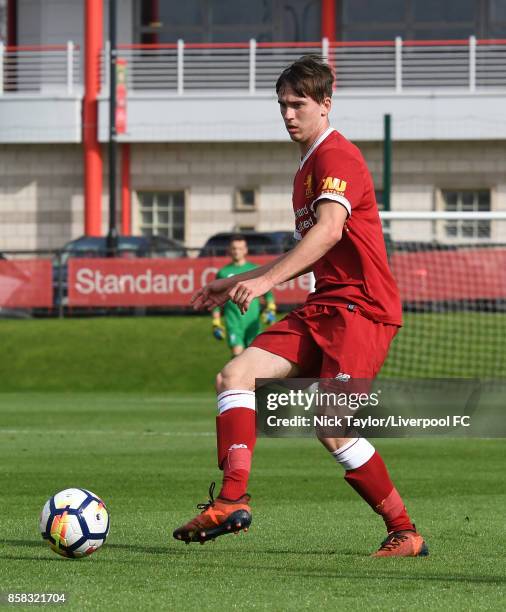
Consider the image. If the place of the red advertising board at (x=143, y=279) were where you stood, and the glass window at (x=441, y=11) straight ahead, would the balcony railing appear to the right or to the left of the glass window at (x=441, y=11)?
left

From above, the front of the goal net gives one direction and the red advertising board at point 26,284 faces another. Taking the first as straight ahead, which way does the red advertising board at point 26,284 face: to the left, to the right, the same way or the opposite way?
the same way

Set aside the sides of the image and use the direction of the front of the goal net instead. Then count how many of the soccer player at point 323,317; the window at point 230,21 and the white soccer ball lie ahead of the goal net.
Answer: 2

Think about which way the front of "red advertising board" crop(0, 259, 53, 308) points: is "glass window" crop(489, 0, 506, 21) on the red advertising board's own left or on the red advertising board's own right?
on the red advertising board's own left

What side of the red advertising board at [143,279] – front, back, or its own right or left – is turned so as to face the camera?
front

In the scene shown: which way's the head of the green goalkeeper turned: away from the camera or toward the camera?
toward the camera

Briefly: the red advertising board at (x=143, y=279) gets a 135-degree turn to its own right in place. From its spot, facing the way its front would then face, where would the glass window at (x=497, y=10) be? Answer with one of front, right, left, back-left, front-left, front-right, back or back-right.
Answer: right

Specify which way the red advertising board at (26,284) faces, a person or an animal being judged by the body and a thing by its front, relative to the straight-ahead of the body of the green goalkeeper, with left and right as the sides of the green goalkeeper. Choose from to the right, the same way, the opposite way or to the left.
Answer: the same way

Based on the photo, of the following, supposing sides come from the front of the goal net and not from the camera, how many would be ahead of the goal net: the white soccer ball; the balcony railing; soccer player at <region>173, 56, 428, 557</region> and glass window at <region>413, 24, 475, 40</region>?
2

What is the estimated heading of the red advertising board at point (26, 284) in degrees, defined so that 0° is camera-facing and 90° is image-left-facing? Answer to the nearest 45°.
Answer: approximately 0°

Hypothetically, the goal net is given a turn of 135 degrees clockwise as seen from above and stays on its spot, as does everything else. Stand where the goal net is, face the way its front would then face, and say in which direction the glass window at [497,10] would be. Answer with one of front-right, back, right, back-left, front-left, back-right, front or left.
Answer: front-right

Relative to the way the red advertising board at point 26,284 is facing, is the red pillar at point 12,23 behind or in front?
behind

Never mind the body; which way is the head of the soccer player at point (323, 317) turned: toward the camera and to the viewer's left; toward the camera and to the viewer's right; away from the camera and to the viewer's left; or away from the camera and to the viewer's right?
toward the camera and to the viewer's left

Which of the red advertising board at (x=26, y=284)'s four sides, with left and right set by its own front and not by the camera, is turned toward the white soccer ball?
front

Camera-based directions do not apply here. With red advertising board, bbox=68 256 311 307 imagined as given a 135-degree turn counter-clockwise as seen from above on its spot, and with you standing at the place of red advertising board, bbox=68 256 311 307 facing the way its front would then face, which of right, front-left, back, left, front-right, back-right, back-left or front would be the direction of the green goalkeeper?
back-right

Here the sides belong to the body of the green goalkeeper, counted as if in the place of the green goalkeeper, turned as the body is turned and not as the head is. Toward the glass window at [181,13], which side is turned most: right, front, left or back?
back

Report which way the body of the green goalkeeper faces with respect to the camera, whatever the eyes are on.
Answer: toward the camera

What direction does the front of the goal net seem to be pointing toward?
toward the camera
